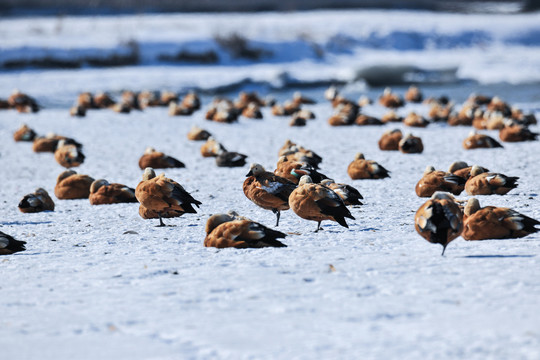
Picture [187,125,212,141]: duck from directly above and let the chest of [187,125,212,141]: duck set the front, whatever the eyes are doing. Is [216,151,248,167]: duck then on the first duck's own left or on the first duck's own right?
on the first duck's own left

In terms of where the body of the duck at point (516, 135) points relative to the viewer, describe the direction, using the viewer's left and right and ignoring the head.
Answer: facing to the left of the viewer

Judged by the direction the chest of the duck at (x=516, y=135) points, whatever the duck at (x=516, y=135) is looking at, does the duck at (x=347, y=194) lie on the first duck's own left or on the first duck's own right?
on the first duck's own left

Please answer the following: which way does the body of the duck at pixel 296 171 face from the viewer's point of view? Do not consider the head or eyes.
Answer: to the viewer's left

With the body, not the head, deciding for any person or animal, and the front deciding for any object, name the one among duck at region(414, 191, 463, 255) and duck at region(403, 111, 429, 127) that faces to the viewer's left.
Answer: duck at region(403, 111, 429, 127)

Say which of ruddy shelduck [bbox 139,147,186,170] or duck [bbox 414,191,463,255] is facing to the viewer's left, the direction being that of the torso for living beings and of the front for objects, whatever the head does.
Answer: the ruddy shelduck

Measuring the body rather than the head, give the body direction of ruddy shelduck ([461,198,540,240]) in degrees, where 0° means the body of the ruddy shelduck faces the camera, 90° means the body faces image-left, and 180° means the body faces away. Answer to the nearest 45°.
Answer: approximately 90°

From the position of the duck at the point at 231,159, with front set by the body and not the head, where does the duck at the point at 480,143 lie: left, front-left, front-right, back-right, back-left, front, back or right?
back

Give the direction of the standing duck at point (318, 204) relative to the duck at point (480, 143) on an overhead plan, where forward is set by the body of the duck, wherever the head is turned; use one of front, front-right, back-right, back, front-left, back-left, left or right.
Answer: left

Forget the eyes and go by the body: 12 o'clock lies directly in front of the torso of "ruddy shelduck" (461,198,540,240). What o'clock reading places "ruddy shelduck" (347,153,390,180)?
"ruddy shelduck" (347,153,390,180) is roughly at 2 o'clock from "ruddy shelduck" (461,198,540,240).

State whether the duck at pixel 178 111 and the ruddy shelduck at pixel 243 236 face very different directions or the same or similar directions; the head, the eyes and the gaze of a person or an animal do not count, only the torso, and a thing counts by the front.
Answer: same or similar directions

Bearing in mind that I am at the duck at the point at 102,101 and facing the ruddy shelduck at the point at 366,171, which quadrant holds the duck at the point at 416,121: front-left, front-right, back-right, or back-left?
front-left

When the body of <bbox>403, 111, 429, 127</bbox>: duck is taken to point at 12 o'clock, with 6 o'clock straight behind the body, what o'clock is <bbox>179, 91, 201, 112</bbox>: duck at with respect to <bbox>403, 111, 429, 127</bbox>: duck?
<bbox>179, 91, 201, 112</bbox>: duck is roughly at 1 o'clock from <bbox>403, 111, 429, 127</bbox>: duck.

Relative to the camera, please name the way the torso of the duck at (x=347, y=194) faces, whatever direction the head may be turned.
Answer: to the viewer's left

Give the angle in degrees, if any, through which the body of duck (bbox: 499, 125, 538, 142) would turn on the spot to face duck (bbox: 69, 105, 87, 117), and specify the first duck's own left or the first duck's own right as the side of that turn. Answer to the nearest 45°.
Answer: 0° — it already faces it

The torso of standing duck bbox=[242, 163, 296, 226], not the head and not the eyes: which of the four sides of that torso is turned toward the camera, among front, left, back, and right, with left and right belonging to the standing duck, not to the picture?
left

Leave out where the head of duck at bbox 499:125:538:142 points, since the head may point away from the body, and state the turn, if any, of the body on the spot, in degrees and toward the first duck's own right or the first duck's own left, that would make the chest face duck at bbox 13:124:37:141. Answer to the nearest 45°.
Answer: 0° — it already faces it

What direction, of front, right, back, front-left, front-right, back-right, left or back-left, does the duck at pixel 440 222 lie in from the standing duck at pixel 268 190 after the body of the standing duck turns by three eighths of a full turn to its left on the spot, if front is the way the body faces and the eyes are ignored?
front

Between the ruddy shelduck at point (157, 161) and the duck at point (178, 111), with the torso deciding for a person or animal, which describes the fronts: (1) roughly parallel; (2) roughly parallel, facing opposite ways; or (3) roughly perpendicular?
roughly parallel

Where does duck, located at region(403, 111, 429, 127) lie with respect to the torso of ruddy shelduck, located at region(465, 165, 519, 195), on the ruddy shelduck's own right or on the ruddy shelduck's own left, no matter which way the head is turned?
on the ruddy shelduck's own right
